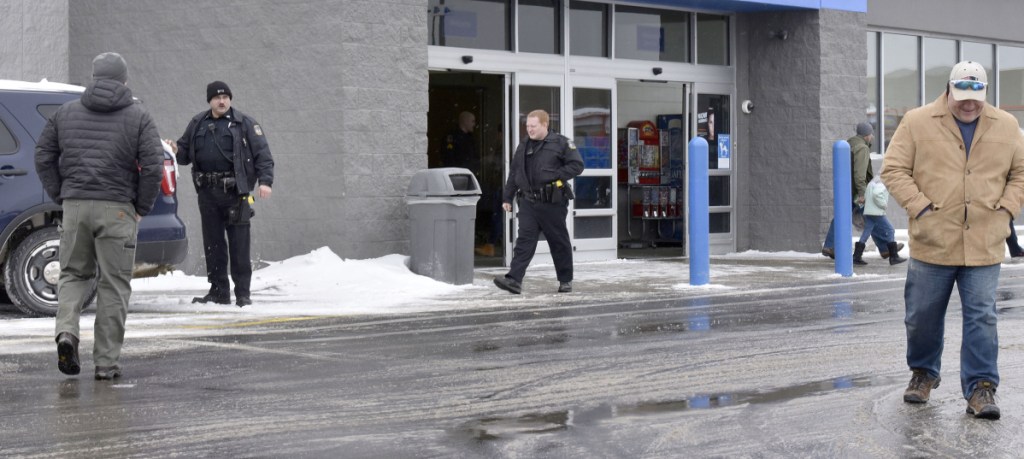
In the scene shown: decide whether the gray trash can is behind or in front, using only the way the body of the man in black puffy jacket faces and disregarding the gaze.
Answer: in front

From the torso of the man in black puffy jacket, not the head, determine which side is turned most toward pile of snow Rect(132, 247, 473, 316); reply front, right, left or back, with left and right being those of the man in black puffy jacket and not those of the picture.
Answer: front

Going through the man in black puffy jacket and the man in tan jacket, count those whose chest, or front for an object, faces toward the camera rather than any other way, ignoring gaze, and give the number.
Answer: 1

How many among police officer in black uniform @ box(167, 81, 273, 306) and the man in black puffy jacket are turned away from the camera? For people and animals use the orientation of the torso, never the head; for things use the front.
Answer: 1

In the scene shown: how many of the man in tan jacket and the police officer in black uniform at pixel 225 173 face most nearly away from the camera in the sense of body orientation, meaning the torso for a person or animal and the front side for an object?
0

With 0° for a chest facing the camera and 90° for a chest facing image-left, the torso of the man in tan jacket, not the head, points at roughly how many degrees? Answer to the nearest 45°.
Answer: approximately 0°

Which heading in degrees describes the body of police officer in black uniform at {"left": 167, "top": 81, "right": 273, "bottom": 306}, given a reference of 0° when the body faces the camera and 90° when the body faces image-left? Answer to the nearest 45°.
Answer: approximately 45°

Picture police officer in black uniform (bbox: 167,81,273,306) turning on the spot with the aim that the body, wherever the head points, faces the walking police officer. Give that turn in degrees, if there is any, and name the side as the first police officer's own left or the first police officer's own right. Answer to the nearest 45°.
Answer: approximately 135° to the first police officer's own left

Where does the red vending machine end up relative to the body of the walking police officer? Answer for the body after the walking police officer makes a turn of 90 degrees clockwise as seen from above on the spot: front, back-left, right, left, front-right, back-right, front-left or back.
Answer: front-right

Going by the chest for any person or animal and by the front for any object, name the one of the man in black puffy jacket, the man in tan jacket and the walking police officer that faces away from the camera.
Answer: the man in black puffy jacket

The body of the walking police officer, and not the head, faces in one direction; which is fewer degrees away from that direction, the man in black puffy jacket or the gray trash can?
the man in black puffy jacket

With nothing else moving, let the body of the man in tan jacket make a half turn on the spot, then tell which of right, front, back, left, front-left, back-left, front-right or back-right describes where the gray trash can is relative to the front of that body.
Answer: front-left

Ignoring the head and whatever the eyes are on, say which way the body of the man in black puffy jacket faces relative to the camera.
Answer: away from the camera

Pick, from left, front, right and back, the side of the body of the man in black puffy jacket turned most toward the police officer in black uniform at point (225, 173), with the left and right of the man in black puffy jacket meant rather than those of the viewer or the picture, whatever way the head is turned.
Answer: front
